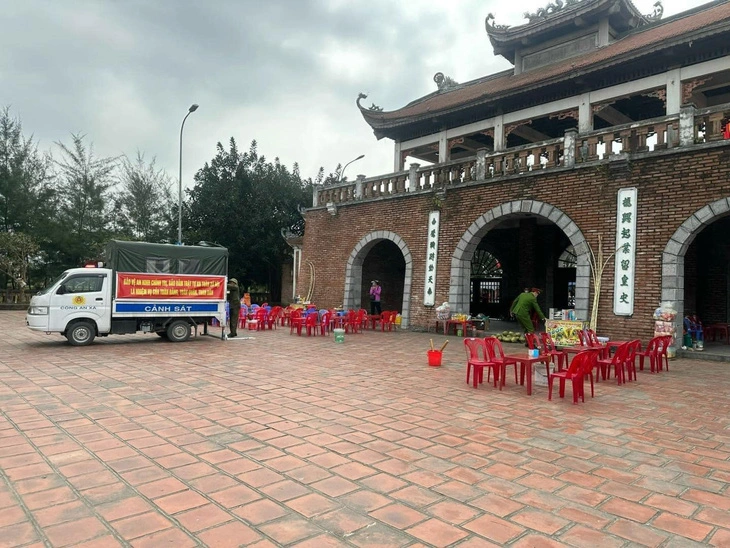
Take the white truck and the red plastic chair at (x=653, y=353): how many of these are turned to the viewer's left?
2

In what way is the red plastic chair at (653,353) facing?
to the viewer's left

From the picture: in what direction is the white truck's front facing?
to the viewer's left

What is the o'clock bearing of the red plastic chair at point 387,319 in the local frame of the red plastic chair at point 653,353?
the red plastic chair at point 387,319 is roughly at 1 o'clock from the red plastic chair at point 653,353.

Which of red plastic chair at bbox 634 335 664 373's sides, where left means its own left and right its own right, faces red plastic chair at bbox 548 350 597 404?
left

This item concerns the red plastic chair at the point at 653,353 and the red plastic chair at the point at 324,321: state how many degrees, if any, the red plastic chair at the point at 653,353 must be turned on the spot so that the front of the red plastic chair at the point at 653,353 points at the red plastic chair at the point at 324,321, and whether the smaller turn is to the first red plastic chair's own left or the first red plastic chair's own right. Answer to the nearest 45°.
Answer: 0° — it already faces it

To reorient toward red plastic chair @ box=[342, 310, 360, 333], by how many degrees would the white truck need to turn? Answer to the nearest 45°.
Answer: approximately 180°

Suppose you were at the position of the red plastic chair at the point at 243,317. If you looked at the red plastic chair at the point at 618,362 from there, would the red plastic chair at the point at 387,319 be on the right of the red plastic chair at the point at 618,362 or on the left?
left
